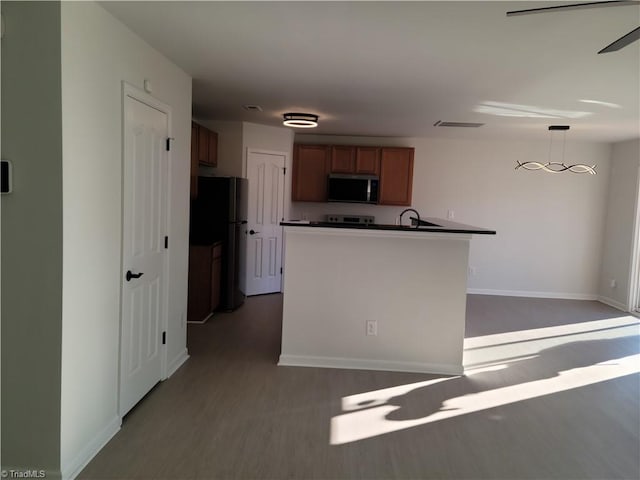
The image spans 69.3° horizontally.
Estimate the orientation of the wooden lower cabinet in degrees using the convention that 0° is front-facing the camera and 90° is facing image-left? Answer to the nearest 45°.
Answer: approximately 270°

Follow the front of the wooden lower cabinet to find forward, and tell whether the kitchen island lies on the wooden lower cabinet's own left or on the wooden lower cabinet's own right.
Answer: on the wooden lower cabinet's own right

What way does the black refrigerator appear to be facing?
to the viewer's right

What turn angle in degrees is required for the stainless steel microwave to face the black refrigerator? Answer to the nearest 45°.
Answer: approximately 45° to its right

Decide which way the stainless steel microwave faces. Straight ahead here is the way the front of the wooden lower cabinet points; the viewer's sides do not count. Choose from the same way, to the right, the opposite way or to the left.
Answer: to the right

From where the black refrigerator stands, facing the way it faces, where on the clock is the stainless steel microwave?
The stainless steel microwave is roughly at 11 o'clock from the black refrigerator.

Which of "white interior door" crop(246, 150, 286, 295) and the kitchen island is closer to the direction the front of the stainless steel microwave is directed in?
the kitchen island

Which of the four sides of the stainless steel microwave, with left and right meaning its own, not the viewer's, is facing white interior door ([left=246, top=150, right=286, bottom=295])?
right

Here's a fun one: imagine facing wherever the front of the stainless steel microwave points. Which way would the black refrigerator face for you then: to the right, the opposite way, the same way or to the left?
to the left

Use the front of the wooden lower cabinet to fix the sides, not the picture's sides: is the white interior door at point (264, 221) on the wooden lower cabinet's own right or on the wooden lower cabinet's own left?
on the wooden lower cabinet's own left
